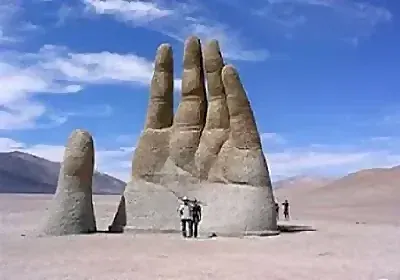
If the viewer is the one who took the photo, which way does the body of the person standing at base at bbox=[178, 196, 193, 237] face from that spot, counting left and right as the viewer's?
facing the viewer
